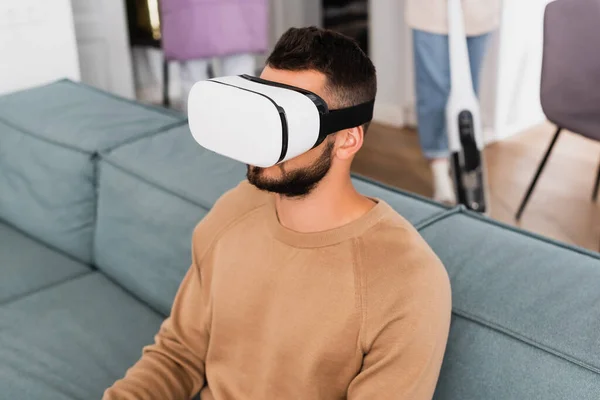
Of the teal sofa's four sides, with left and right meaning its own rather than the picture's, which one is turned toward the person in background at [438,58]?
back

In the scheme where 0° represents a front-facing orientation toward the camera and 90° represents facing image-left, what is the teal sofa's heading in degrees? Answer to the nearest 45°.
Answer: approximately 45°

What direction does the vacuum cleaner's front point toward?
toward the camera

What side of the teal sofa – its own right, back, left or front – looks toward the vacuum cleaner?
back

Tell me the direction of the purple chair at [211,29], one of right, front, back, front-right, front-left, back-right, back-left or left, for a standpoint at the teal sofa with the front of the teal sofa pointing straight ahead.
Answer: back-right

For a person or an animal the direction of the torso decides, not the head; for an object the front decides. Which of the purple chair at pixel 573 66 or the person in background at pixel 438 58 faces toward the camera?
the person in background

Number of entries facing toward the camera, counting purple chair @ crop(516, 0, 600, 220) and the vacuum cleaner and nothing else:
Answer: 1

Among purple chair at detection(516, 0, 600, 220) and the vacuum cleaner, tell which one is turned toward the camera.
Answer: the vacuum cleaner

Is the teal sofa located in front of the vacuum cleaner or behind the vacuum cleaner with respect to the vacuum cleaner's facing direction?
in front

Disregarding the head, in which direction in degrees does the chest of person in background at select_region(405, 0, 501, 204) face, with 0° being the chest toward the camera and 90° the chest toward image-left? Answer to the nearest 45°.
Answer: approximately 0°
